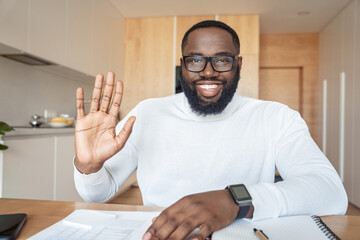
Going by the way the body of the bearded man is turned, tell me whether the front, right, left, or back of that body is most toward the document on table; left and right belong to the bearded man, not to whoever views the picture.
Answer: front

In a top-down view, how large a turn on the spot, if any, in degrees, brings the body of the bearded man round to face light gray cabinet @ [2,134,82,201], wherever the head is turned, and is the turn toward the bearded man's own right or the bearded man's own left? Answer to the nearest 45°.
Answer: approximately 135° to the bearded man's own right

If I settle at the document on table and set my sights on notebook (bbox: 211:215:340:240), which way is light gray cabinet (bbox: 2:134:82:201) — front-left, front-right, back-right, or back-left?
back-left

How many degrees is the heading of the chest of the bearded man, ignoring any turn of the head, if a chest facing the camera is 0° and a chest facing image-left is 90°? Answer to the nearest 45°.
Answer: approximately 0°

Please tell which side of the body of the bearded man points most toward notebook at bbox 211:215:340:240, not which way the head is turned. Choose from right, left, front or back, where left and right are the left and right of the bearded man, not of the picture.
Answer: front
